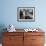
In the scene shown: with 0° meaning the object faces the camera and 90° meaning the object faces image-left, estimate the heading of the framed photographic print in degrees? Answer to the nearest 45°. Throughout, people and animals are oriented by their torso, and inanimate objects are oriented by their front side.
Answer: approximately 0°
